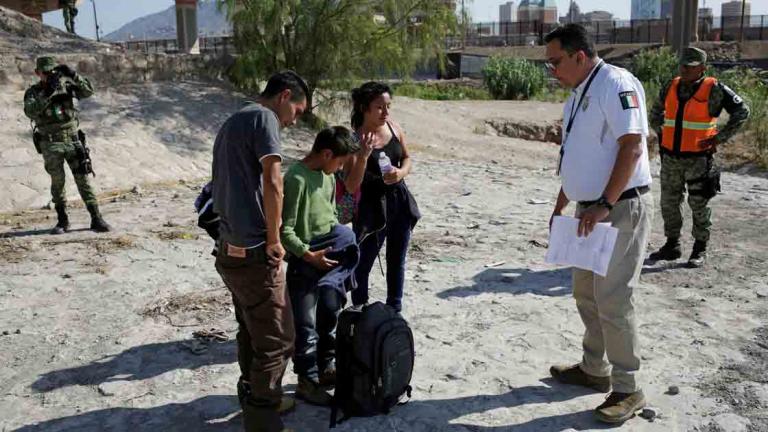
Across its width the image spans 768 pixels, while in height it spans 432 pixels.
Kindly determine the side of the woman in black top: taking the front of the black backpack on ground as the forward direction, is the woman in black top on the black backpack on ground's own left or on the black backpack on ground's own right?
on the black backpack on ground's own left

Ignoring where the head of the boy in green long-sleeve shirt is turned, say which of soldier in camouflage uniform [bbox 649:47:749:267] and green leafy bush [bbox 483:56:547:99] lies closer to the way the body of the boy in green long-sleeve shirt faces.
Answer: the soldier in camouflage uniform

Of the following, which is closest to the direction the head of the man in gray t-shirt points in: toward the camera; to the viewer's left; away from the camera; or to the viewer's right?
to the viewer's right

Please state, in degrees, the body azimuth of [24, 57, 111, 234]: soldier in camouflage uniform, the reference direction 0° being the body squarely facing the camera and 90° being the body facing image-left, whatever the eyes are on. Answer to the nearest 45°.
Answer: approximately 0°

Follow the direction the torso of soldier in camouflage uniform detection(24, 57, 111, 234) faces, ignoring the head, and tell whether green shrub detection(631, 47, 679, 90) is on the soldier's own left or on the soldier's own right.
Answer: on the soldier's own left

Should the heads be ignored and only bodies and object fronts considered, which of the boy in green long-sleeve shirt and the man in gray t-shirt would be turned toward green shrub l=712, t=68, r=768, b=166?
the man in gray t-shirt

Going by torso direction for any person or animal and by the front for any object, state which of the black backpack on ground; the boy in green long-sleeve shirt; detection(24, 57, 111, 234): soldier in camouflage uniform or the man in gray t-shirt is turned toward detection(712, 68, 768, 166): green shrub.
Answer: the man in gray t-shirt
